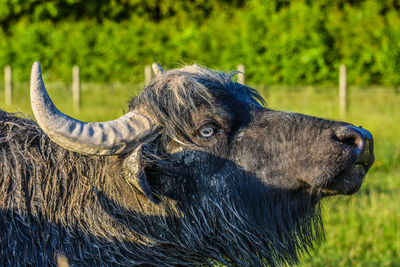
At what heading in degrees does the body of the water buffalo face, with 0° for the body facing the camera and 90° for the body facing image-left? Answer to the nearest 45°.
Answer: approximately 270°
